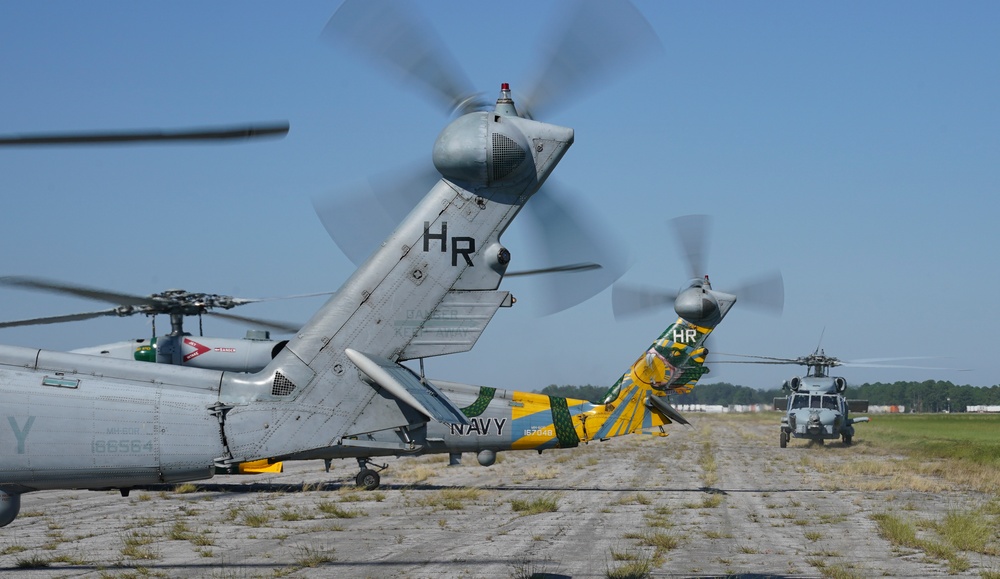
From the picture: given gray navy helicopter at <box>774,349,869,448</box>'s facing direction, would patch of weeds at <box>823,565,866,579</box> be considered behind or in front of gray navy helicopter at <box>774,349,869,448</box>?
in front

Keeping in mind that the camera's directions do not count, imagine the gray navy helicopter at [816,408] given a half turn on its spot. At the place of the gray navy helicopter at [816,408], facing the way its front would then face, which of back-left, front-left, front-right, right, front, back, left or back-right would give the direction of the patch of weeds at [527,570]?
back

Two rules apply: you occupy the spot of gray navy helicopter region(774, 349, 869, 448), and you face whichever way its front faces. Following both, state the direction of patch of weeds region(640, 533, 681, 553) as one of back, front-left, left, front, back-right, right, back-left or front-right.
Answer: front

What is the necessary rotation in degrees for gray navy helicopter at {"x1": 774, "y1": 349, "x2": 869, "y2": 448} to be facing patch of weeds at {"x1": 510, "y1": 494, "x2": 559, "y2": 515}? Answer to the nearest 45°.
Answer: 0° — it already faces it

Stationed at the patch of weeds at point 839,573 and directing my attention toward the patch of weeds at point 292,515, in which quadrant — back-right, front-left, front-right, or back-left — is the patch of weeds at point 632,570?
front-left

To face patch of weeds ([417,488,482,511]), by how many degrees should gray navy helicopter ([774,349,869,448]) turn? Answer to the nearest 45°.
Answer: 0° — it already faces it

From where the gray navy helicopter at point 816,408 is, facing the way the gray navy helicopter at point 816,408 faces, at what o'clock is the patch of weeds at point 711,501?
The patch of weeds is roughly at 12 o'clock from the gray navy helicopter.

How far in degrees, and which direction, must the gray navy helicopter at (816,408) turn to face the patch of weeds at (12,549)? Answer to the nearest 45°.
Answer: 0° — it already faces it

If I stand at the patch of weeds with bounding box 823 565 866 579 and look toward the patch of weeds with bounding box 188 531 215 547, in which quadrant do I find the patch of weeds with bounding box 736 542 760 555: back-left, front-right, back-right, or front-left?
front-right

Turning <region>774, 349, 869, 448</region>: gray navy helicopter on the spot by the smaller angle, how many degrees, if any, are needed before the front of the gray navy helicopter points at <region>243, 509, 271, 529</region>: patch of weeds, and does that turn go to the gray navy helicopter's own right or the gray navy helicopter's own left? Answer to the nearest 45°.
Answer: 0° — it already faces it

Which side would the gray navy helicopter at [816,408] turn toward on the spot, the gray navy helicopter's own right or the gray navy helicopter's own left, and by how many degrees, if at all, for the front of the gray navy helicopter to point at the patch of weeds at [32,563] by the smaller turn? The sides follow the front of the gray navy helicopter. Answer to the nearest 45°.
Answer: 0° — it already faces it

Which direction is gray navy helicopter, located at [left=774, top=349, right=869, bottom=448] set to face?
toward the camera

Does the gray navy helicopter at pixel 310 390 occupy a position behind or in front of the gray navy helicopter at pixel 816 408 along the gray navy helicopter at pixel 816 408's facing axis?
in front

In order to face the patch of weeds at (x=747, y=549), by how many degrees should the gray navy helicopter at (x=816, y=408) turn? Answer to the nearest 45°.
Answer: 0° — it already faces it

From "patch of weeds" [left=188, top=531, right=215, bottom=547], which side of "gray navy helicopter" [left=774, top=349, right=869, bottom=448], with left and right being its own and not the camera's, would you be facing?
front

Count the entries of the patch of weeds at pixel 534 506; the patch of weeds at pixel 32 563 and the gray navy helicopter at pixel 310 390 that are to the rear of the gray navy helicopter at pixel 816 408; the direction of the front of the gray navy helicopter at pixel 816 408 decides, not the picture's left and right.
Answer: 0
